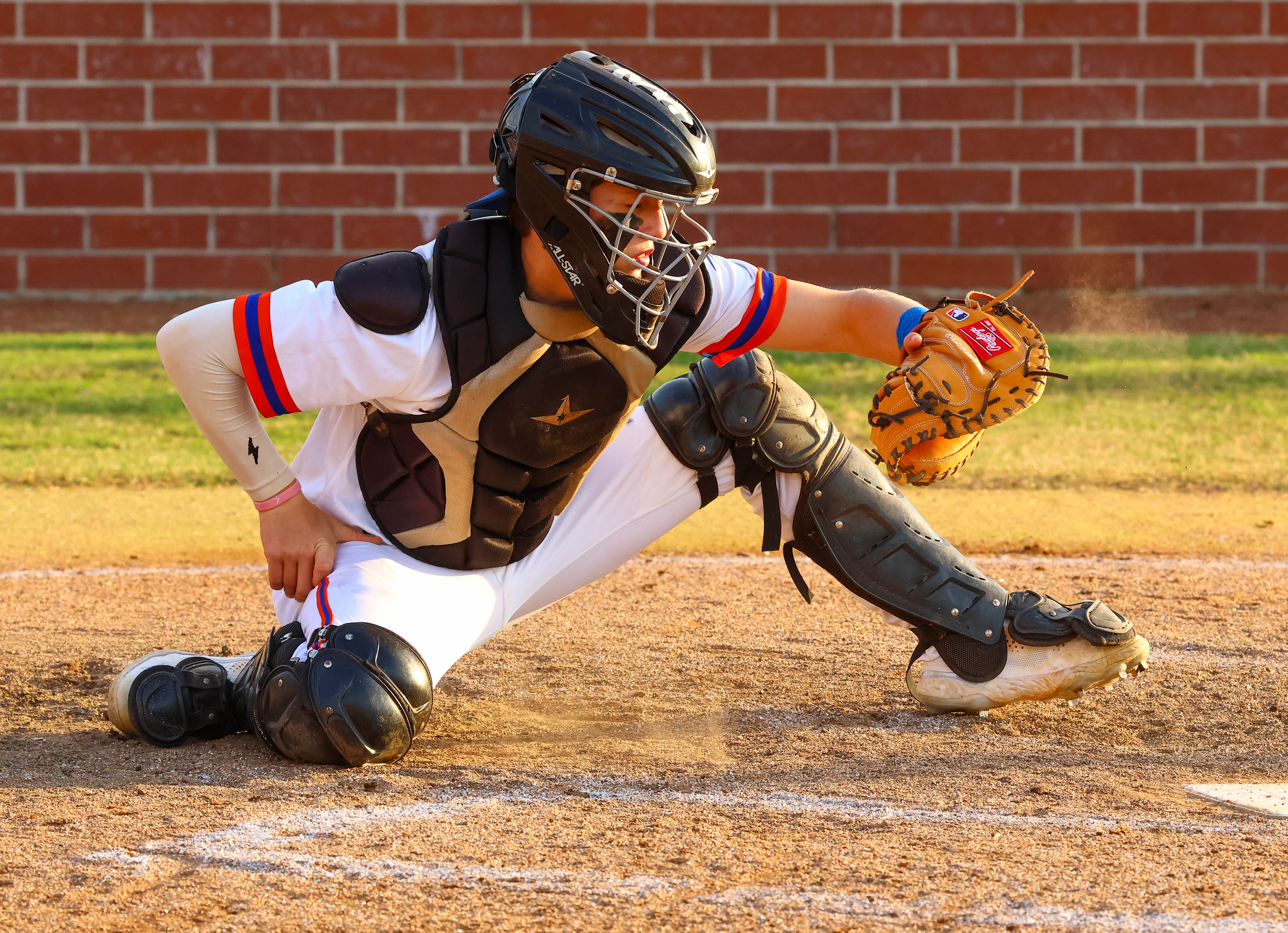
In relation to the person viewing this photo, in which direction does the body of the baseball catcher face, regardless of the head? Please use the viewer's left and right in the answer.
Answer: facing the viewer and to the right of the viewer

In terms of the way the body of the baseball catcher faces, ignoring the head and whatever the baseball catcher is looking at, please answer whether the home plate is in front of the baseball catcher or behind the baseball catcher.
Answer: in front
